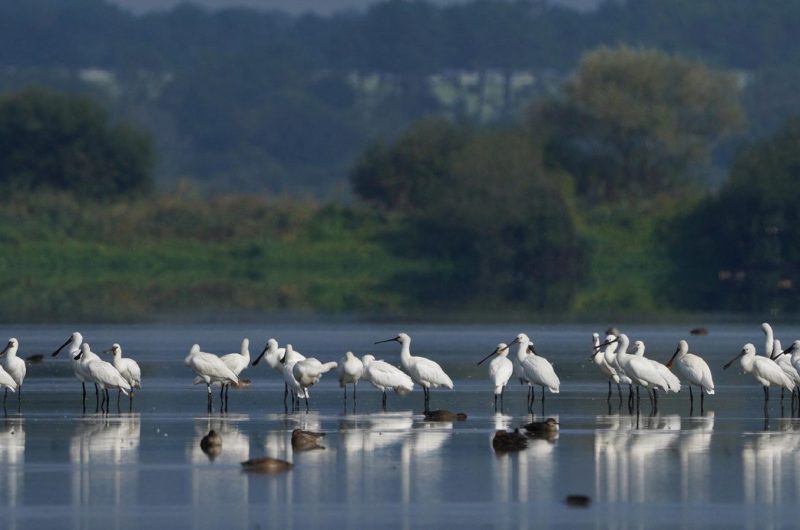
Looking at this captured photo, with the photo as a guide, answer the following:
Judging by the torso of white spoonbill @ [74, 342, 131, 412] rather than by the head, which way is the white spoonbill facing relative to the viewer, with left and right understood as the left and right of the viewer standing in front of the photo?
facing to the left of the viewer

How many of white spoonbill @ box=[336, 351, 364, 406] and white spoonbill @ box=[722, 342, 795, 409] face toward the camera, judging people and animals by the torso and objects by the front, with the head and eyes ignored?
1

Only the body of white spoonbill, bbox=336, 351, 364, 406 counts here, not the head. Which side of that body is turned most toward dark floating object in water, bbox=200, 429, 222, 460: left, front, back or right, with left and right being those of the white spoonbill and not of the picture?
front

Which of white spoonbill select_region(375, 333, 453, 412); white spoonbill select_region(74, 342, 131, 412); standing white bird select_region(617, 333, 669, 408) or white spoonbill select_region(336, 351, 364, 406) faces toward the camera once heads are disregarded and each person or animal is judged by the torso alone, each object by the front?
white spoonbill select_region(336, 351, 364, 406)

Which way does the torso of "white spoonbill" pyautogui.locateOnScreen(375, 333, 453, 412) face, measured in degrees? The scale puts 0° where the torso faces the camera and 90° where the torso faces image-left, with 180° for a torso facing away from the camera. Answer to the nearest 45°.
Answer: approximately 90°

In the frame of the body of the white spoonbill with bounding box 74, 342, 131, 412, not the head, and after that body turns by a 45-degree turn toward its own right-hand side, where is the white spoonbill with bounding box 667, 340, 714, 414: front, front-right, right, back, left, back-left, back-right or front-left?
back-right

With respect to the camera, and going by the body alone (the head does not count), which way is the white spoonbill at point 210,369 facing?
to the viewer's left

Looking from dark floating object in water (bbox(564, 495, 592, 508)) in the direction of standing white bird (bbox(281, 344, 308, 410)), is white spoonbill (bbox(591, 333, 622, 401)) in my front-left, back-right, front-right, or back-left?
front-right

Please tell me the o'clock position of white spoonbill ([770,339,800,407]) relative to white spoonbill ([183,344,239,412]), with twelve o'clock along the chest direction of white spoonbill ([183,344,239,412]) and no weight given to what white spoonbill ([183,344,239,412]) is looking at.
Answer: white spoonbill ([770,339,800,407]) is roughly at 6 o'clock from white spoonbill ([183,344,239,412]).

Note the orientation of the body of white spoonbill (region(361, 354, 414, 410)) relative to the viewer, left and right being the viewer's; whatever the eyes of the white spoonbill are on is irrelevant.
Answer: facing to the left of the viewer

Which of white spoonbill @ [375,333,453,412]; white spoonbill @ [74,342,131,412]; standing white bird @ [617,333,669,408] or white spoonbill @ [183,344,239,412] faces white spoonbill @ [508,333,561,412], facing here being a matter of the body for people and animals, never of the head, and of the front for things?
the standing white bird

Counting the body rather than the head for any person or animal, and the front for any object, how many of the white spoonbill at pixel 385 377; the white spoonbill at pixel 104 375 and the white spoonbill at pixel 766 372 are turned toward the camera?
0

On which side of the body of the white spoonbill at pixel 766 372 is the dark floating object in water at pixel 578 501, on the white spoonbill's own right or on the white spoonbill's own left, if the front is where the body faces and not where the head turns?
on the white spoonbill's own left
